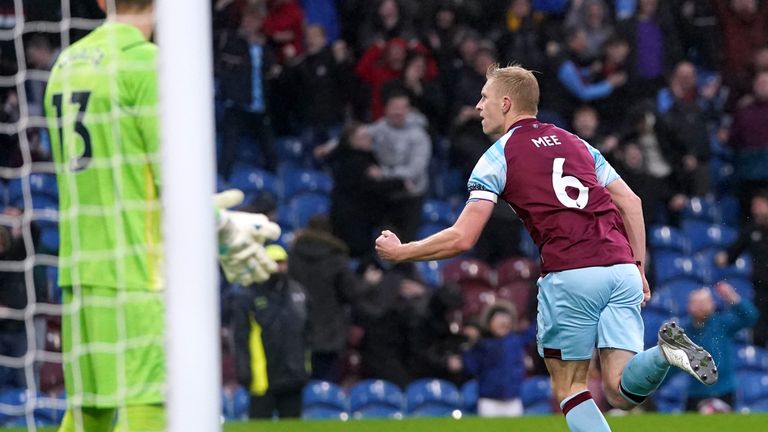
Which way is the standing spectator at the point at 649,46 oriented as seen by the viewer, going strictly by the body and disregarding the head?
toward the camera

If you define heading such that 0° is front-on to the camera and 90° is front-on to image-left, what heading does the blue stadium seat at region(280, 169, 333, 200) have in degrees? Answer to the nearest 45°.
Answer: approximately 0°

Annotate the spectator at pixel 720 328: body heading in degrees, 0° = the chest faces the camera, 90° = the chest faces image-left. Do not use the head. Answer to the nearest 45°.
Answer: approximately 45°

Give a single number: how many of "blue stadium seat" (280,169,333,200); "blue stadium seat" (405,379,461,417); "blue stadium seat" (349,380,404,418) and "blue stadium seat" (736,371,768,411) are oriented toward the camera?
4

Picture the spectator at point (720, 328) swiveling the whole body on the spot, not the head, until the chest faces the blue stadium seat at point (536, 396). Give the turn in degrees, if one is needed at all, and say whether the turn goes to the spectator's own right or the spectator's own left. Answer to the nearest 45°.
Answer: approximately 45° to the spectator's own right

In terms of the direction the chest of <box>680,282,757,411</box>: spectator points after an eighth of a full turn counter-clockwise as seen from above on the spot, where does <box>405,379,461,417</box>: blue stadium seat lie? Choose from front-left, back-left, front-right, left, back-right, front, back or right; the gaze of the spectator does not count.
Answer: right

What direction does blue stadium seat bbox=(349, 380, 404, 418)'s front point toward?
toward the camera

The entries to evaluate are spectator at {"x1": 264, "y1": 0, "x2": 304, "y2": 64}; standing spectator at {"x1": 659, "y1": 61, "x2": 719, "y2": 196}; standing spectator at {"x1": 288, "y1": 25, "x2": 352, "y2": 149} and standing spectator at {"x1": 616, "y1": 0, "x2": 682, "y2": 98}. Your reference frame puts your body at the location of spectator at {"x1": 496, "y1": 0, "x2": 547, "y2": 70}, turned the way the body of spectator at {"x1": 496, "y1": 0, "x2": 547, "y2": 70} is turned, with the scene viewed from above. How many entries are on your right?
2
